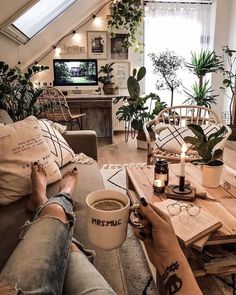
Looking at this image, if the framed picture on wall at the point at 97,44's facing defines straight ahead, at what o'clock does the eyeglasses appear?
The eyeglasses is roughly at 12 o'clock from the framed picture on wall.

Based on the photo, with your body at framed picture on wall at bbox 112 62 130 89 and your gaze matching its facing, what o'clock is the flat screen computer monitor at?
The flat screen computer monitor is roughly at 2 o'clock from the framed picture on wall.

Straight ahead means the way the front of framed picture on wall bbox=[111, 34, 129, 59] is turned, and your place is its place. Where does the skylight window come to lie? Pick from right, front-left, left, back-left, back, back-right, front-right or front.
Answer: front-right

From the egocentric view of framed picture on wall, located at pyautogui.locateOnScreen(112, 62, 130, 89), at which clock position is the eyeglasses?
The eyeglasses is roughly at 12 o'clock from the framed picture on wall.

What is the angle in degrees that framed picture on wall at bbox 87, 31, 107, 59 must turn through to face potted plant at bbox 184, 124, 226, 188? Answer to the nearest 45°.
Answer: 0° — it already faces it

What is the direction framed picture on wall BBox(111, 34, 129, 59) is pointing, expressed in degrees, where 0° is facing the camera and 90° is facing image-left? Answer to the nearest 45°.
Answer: approximately 0°
